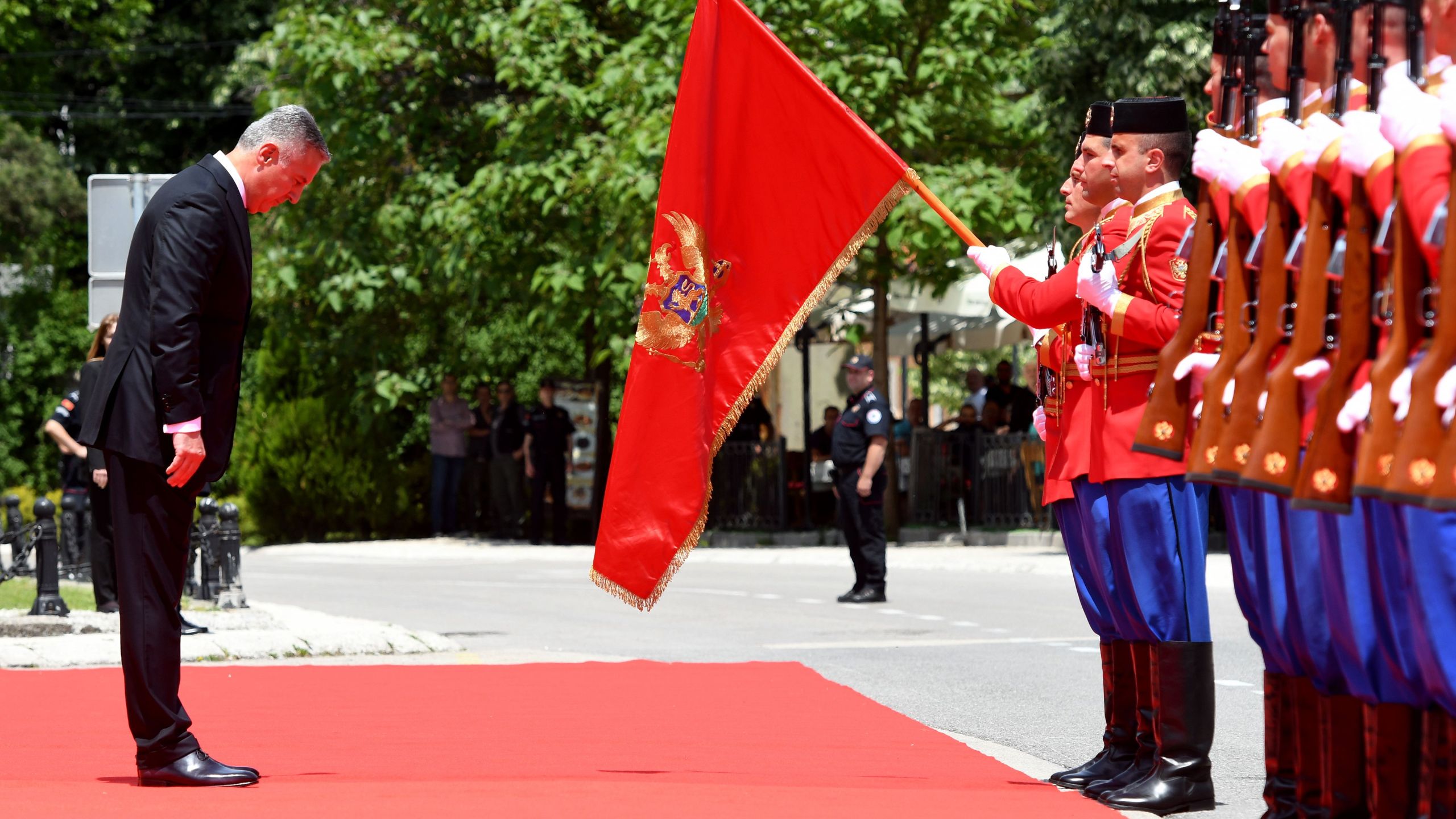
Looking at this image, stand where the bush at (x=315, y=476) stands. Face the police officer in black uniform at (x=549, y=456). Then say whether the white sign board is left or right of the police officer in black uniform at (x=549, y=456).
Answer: right

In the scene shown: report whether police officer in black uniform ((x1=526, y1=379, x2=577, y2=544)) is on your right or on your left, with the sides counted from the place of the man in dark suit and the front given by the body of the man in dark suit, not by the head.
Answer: on your left

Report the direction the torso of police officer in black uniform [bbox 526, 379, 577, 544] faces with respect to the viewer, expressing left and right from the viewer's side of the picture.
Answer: facing the viewer

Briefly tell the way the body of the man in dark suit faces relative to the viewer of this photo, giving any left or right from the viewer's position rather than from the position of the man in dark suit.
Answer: facing to the right of the viewer

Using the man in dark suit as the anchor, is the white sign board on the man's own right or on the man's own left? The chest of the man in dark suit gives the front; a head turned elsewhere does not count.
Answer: on the man's own left

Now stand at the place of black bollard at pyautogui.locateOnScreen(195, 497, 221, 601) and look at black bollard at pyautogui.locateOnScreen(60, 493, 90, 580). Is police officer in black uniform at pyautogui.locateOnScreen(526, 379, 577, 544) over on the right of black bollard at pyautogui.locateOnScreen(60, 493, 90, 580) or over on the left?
right

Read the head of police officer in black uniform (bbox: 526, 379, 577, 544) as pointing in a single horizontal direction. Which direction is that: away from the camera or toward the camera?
toward the camera

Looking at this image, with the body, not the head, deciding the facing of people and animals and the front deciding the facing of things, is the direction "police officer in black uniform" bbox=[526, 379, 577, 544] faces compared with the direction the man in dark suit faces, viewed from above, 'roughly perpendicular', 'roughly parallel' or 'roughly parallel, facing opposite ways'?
roughly perpendicular

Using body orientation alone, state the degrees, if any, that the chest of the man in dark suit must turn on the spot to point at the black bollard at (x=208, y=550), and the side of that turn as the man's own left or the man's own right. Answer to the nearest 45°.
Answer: approximately 90° to the man's own left

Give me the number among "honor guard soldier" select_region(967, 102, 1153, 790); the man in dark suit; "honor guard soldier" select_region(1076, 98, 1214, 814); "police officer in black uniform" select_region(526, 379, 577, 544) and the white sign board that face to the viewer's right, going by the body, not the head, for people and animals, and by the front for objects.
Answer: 1

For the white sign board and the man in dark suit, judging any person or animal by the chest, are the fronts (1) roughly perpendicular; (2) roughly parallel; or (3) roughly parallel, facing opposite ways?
roughly perpendicular

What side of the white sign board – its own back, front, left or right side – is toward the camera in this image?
back

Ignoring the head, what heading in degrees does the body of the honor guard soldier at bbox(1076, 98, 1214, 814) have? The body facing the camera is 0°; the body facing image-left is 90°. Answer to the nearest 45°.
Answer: approximately 90°

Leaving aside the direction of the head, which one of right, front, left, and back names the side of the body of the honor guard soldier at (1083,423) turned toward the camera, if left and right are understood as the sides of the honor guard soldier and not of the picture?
left

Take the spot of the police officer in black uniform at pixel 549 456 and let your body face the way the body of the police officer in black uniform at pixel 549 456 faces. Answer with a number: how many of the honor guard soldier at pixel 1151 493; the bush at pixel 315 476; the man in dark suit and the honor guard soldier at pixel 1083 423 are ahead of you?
3

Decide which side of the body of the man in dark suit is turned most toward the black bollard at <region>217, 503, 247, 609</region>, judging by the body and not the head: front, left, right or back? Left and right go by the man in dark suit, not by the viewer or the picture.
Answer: left
